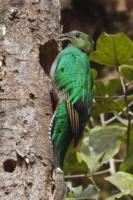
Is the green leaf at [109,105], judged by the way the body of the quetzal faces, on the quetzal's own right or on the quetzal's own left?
on the quetzal's own right

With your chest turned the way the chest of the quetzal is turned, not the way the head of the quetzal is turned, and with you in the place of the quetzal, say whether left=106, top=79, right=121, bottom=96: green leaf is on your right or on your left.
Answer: on your right
